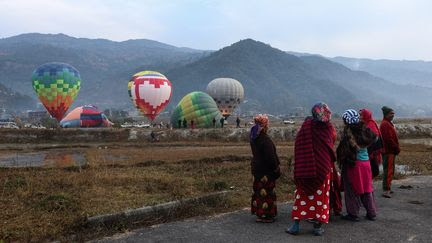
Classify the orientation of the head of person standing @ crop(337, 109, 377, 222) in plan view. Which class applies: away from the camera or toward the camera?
away from the camera

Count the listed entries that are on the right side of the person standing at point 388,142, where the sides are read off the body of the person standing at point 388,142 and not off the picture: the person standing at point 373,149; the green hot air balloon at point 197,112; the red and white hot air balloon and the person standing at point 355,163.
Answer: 2
